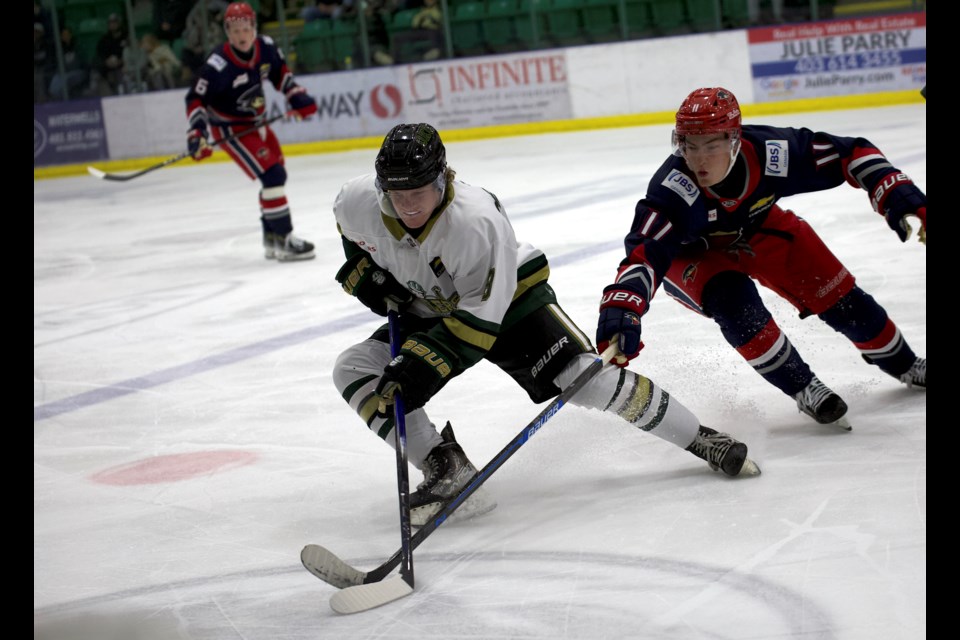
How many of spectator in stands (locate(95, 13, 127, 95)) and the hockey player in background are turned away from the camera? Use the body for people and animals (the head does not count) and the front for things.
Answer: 0

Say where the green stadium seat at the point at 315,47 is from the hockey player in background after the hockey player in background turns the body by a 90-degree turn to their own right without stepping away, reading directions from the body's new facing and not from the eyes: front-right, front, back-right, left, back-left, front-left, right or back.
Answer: back-right

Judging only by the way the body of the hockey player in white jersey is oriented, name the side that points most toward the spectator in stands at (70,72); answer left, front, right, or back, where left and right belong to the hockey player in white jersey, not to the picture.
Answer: right

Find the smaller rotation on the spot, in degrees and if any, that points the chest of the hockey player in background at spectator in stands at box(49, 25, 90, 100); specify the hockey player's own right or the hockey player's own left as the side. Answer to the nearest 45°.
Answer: approximately 135° to the hockey player's own left

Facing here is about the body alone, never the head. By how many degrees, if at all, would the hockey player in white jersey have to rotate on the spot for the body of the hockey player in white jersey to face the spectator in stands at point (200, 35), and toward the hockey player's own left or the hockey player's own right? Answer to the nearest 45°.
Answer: approximately 135° to the hockey player's own right

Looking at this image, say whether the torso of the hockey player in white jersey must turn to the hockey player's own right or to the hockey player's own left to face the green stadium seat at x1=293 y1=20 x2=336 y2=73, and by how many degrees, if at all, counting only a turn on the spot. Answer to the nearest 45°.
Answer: approximately 135° to the hockey player's own right

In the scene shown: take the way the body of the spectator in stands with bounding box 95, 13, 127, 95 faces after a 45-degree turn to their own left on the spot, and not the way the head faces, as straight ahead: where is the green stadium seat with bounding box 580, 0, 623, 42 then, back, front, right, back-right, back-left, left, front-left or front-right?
front

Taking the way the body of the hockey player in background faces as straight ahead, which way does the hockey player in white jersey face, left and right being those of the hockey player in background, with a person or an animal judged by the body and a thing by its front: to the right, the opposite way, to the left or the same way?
to the right

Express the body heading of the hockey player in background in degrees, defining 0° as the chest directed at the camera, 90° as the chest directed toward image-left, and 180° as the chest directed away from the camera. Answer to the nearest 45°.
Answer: approximately 315°

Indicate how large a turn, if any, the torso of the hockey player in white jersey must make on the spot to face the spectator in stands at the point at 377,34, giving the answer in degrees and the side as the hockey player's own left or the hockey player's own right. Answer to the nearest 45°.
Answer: approximately 135° to the hockey player's own right

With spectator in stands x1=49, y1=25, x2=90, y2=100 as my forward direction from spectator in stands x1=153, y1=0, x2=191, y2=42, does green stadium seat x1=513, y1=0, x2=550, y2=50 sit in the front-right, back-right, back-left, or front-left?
back-left

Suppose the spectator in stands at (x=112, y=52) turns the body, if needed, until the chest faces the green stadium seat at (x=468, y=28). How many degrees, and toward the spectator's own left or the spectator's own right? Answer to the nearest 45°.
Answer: approximately 45° to the spectator's own left

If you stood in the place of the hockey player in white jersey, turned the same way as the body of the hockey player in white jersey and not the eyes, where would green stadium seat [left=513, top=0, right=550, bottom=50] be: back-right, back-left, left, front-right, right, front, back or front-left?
back-right

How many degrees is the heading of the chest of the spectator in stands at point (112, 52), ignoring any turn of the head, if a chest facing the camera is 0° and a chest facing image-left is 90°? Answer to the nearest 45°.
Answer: approximately 0°

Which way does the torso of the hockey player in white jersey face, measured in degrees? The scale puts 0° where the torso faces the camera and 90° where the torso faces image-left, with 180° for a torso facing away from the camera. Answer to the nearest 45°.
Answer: approximately 45°
